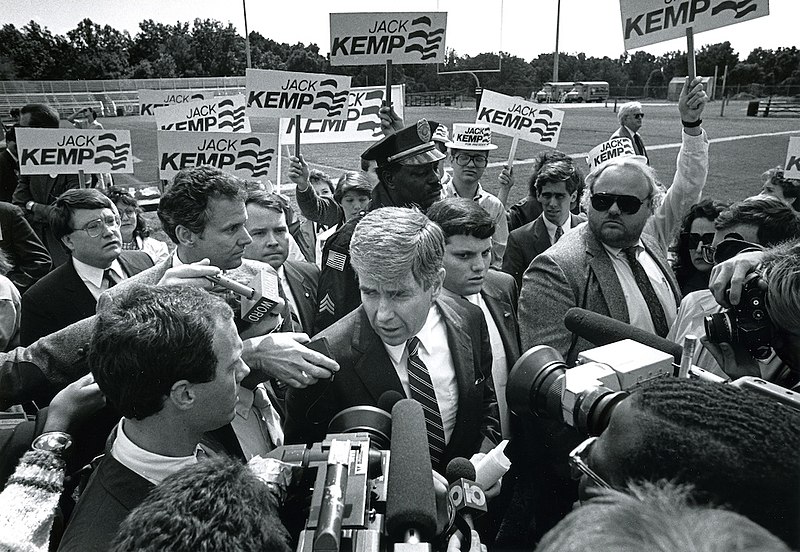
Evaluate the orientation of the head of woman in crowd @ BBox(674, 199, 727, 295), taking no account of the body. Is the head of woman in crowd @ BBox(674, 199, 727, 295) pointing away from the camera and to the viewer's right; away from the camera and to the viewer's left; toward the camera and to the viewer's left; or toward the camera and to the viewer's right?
toward the camera and to the viewer's left

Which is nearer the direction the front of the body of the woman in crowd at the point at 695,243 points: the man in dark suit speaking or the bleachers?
the man in dark suit speaking

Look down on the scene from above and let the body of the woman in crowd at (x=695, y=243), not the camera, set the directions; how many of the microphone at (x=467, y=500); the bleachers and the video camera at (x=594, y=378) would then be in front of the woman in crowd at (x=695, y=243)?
2

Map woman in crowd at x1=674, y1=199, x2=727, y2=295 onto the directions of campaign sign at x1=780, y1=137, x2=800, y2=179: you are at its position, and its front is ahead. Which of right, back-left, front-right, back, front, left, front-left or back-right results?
front-right

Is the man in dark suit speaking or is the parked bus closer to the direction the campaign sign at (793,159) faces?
the man in dark suit speaking

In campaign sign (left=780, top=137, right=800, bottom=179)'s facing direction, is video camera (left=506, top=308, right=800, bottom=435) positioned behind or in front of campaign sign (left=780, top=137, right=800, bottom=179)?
in front

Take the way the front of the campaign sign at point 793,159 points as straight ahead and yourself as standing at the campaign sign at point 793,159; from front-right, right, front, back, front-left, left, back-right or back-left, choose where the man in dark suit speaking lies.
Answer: front-right

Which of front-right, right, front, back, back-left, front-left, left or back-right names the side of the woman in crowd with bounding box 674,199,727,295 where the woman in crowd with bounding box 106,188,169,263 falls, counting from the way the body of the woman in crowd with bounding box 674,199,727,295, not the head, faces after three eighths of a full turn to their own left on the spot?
back-left

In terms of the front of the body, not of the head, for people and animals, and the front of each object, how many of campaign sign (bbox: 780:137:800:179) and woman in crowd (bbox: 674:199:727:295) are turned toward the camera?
2

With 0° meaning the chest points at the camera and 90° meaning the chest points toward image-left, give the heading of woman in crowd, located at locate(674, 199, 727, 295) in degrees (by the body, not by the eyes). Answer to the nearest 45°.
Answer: approximately 0°

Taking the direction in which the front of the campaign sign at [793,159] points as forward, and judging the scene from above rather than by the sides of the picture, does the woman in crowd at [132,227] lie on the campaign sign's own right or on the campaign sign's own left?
on the campaign sign's own right

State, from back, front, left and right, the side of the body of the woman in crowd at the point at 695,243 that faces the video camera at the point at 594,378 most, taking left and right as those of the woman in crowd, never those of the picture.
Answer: front

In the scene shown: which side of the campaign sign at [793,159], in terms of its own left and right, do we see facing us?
front

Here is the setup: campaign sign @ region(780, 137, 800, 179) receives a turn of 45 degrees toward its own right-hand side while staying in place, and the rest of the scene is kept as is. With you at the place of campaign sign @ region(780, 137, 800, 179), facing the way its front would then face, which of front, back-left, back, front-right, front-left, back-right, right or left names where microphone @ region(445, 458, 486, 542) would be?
front

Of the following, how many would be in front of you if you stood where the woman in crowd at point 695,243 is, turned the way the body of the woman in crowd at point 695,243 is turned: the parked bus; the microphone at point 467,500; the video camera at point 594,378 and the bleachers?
2

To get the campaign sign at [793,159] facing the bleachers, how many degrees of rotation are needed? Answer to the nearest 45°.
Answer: approximately 135° to its right
